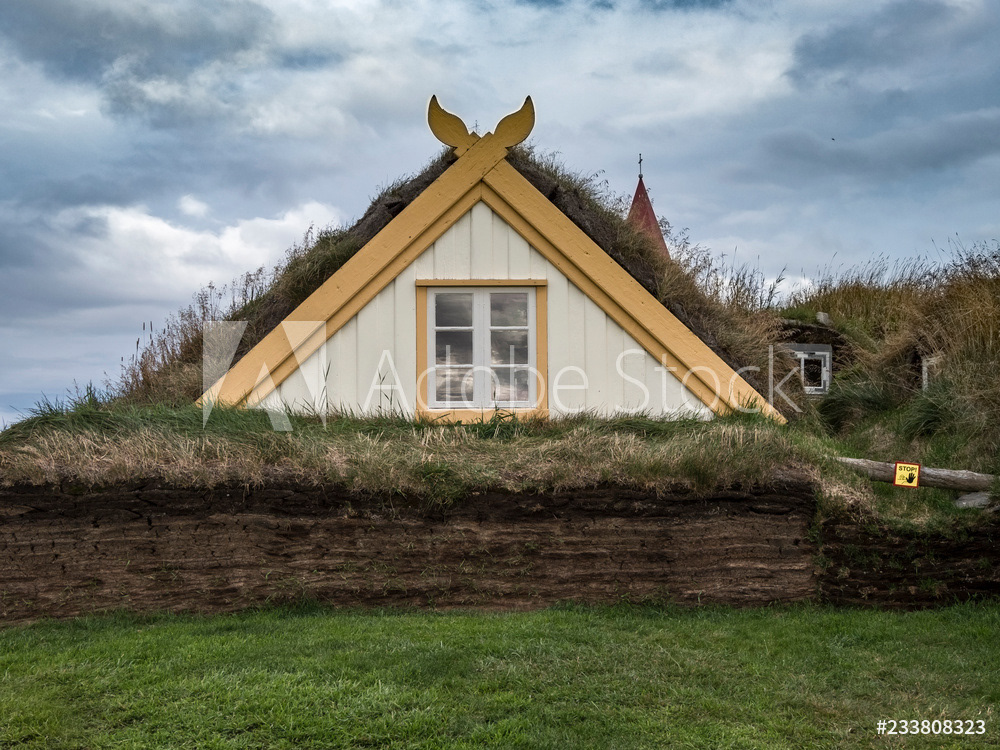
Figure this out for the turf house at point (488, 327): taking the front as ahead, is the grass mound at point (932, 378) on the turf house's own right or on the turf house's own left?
on the turf house's own left

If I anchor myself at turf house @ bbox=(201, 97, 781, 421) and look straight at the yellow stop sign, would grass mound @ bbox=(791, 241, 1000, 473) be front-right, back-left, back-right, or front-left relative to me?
front-left

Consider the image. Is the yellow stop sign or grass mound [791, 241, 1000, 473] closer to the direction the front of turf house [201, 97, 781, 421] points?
the yellow stop sign

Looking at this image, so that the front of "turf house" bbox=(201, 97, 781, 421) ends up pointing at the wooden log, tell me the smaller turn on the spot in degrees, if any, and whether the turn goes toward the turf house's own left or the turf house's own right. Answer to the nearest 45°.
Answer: approximately 90° to the turf house's own left

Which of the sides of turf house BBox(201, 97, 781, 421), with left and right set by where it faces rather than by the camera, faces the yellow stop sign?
left

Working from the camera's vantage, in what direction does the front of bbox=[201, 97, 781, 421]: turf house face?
facing the viewer
